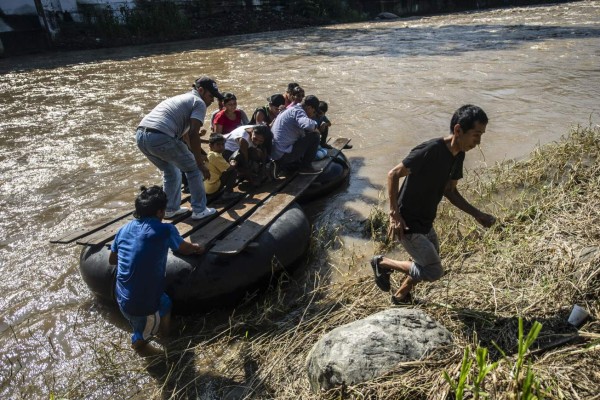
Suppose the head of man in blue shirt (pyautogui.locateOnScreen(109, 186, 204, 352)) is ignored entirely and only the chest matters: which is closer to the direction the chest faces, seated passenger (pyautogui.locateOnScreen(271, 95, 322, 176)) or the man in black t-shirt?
the seated passenger

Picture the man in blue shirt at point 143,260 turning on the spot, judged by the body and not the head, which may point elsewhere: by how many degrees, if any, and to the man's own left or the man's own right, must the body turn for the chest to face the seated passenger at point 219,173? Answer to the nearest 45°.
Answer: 0° — they already face them

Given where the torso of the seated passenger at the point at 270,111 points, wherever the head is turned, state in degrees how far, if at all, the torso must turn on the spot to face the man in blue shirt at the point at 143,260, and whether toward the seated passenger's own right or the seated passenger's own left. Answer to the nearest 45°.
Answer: approximately 45° to the seated passenger's own right

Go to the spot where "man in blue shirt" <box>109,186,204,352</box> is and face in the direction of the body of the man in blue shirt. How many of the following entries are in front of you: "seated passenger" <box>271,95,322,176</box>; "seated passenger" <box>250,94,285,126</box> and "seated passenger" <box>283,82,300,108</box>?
3

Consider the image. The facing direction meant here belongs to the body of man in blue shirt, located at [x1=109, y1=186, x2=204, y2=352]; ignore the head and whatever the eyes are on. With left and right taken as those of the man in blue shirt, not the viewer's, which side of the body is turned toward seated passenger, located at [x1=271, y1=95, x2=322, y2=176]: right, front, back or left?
front

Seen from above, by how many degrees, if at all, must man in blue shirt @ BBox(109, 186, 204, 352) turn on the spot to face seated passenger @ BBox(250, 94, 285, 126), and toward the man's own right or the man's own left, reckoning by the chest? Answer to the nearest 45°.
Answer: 0° — they already face them

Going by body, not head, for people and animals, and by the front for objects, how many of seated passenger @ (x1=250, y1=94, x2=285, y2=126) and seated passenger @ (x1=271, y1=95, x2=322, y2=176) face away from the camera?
0

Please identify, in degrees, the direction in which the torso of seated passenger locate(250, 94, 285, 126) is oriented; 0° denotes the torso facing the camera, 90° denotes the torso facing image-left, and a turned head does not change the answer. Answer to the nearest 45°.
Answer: approximately 315°

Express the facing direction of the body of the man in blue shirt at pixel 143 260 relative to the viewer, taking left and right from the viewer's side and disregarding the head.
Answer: facing away from the viewer and to the right of the viewer
